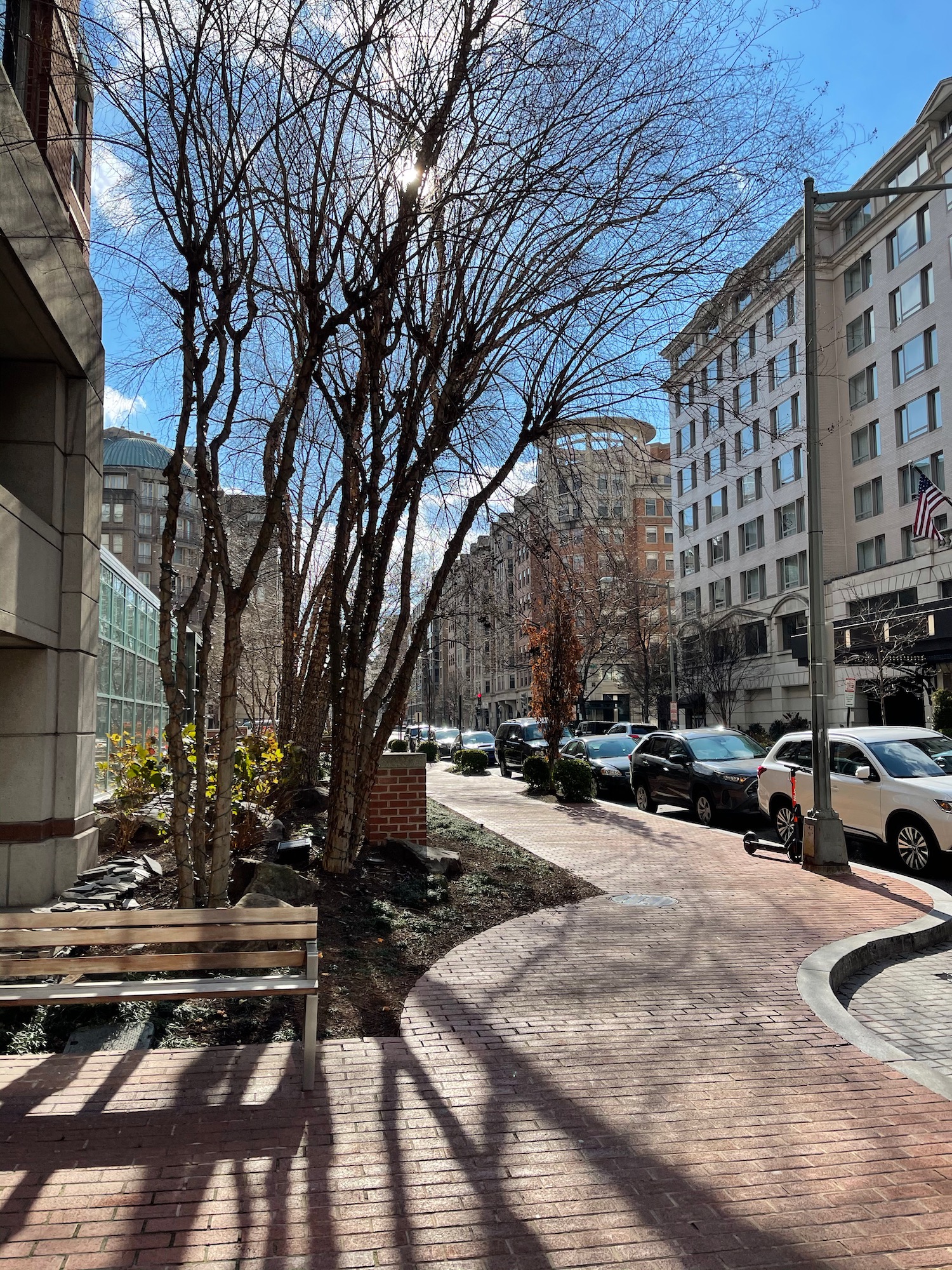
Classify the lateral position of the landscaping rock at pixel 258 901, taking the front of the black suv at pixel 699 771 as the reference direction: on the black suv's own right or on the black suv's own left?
on the black suv's own right

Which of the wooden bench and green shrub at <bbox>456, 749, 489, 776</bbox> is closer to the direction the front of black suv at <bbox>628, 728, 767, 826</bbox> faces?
the wooden bench

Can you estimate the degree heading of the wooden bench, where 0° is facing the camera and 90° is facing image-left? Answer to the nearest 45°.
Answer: approximately 0°

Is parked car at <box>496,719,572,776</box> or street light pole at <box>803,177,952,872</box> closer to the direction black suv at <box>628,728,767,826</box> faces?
the street light pole

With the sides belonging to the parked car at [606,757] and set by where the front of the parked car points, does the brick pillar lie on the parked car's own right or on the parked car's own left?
on the parked car's own right

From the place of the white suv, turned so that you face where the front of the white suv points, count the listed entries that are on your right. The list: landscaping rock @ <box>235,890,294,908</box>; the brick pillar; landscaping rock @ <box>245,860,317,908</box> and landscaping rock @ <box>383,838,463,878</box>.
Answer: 4

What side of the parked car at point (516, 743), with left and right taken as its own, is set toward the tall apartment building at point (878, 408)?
left

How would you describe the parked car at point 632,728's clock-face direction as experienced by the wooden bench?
The parked car is roughly at 7 o'clock from the wooden bench.

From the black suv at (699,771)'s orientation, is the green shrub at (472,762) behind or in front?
behind

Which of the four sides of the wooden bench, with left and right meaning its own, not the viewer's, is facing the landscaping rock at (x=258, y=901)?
back

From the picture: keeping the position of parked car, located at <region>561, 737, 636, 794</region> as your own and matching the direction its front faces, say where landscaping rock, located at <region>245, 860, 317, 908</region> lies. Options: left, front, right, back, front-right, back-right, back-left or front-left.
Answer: front-right

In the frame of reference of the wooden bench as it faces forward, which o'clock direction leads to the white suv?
The white suv is roughly at 8 o'clock from the wooden bench.

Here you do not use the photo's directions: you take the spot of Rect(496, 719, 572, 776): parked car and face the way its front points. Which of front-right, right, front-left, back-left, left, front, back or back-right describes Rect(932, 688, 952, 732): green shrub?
front-left

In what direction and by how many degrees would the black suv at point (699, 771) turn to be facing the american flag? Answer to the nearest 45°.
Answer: approximately 90° to its left

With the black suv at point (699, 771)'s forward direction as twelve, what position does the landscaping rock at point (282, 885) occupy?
The landscaping rock is roughly at 2 o'clock from the black suv.
